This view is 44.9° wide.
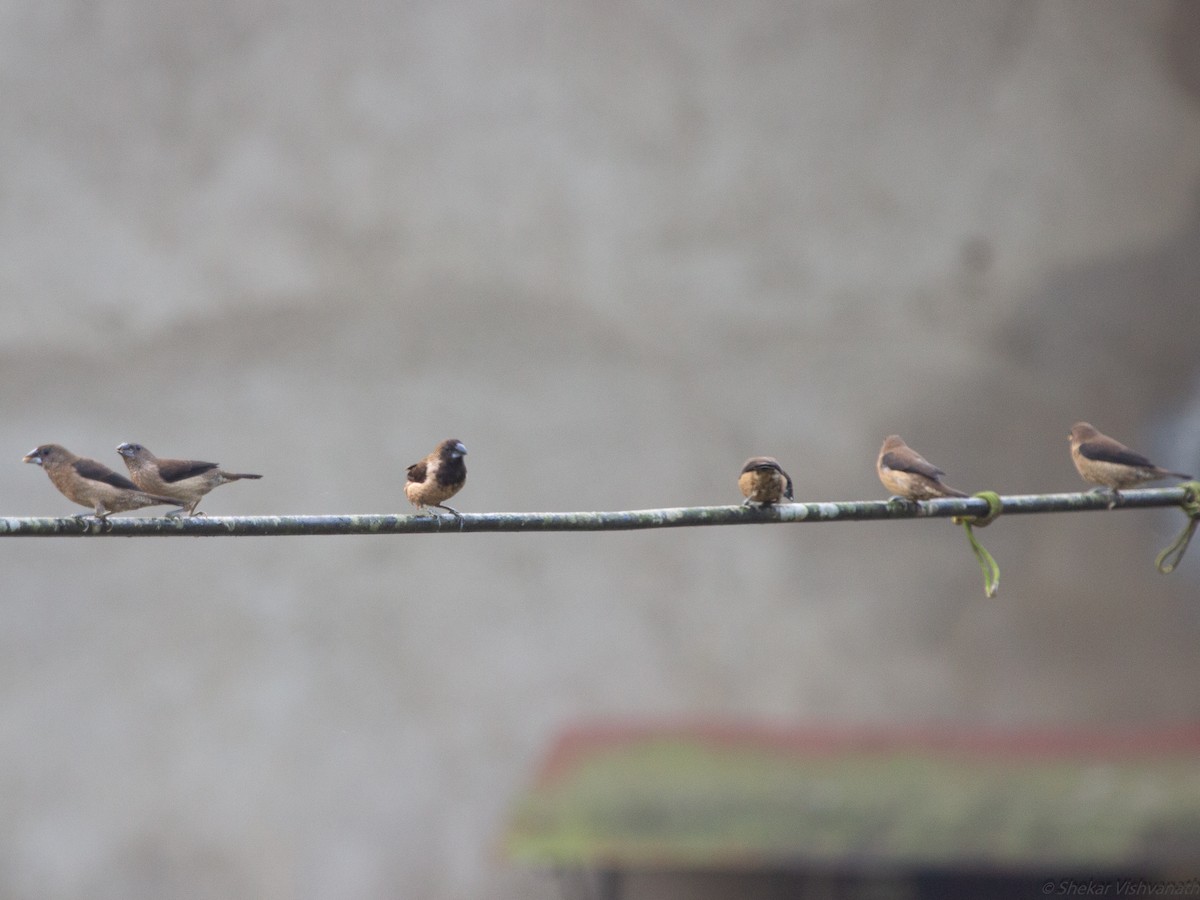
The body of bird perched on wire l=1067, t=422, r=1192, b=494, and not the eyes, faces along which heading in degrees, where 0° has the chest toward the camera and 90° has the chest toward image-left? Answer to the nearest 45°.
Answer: approximately 90°

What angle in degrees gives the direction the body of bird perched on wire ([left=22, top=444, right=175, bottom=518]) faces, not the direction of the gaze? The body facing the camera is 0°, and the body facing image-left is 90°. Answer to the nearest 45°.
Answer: approximately 90°

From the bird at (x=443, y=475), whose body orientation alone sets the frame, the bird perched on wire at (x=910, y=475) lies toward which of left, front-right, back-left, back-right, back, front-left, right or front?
front-left

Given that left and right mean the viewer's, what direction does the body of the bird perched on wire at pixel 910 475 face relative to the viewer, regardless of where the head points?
facing to the left of the viewer

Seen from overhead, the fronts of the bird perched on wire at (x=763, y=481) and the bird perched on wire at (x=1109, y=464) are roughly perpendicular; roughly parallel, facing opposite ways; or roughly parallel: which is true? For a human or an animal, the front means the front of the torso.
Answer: roughly perpendicular

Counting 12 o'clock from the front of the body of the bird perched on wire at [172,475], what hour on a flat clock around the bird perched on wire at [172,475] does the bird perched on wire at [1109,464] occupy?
the bird perched on wire at [1109,464] is roughly at 6 o'clock from the bird perched on wire at [172,475].

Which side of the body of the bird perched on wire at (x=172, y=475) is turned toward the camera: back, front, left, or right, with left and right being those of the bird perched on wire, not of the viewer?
left

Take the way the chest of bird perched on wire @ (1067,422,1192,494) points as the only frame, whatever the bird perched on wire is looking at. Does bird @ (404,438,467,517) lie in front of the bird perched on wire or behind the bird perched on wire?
in front

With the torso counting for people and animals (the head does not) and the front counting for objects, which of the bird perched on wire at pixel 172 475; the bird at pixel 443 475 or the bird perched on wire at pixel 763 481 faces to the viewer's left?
the bird perched on wire at pixel 172 475

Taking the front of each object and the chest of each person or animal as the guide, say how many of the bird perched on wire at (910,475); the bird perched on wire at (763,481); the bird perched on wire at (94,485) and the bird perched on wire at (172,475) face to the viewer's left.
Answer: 3

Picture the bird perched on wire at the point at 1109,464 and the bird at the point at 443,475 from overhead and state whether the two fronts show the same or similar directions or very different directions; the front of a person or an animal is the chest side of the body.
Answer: very different directions

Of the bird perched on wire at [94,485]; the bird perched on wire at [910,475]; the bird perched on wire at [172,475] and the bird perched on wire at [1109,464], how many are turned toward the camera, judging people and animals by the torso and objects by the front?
0

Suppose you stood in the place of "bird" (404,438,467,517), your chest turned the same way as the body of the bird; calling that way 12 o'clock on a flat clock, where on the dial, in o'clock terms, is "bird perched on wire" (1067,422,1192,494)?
The bird perched on wire is roughly at 10 o'clock from the bird.

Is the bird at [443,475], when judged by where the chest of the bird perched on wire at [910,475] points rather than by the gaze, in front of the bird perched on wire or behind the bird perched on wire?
in front
